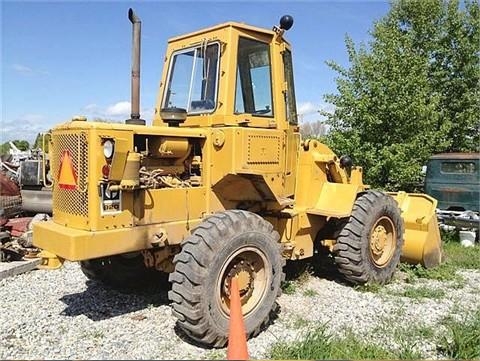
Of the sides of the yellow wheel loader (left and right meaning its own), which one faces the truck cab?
front

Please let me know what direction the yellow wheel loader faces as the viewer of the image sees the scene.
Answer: facing away from the viewer and to the right of the viewer
